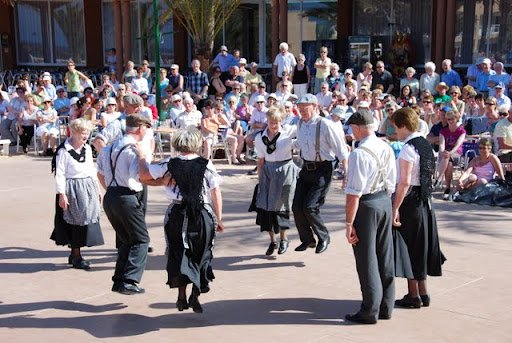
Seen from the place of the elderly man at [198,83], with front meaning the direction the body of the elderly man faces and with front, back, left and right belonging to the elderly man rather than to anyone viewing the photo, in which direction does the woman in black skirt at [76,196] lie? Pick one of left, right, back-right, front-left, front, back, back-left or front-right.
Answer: front

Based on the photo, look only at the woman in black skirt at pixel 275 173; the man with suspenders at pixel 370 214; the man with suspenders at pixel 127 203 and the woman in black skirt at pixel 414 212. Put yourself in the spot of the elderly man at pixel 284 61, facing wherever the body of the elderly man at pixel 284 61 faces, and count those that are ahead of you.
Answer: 4

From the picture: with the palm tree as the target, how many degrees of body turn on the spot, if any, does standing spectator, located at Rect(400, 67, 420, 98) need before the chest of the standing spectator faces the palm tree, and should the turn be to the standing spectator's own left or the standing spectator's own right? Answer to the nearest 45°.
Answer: approximately 135° to the standing spectator's own right

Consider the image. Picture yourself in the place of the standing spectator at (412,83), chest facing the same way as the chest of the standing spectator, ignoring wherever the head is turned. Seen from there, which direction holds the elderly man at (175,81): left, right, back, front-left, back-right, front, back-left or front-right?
right

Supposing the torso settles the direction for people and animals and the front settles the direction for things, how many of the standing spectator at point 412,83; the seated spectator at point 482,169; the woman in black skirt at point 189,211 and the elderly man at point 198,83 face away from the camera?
1

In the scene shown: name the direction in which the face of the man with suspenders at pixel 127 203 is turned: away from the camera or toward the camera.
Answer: away from the camera

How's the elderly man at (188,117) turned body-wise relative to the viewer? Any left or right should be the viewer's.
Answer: facing the viewer

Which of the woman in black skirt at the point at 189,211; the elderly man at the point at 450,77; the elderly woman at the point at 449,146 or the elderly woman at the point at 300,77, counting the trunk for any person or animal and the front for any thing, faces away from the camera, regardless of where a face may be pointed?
the woman in black skirt

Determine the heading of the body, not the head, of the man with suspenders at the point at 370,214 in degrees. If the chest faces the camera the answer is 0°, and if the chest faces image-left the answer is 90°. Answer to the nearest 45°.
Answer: approximately 135°

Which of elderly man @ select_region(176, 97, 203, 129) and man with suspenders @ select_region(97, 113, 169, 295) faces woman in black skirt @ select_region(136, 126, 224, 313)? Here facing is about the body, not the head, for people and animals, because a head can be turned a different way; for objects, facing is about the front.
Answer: the elderly man

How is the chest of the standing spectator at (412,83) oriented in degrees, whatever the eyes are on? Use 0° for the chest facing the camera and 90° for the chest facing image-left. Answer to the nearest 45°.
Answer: approximately 0°

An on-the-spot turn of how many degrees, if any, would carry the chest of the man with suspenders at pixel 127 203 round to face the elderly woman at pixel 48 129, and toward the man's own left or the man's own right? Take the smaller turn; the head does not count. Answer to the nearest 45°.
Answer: approximately 45° to the man's own left

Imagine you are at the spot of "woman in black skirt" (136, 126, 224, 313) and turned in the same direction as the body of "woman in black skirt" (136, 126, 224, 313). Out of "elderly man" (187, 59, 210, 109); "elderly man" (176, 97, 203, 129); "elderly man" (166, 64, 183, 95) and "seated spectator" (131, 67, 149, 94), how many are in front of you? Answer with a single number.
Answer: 4

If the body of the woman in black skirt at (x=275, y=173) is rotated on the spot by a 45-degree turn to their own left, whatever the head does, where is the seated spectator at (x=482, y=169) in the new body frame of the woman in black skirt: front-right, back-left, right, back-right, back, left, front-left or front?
left

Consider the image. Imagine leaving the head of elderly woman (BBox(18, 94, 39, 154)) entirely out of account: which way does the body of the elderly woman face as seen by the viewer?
toward the camera

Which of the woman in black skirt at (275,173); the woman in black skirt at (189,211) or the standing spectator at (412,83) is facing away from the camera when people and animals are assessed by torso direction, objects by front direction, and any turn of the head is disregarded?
the woman in black skirt at (189,211)

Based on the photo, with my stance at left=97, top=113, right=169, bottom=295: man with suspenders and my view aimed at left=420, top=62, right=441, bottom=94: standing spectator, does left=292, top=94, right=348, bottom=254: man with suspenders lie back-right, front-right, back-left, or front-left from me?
front-right

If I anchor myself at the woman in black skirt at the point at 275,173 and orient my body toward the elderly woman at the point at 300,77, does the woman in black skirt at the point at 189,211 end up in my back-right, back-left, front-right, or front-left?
back-left

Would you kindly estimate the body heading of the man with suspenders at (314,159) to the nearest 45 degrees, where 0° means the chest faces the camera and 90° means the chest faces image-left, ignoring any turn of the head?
approximately 45°
